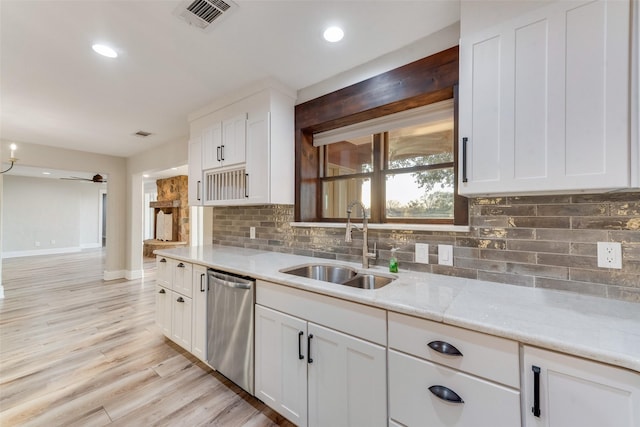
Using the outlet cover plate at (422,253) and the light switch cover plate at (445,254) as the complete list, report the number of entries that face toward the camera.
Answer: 2

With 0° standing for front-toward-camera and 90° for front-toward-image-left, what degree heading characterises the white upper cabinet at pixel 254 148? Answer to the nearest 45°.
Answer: approximately 45°

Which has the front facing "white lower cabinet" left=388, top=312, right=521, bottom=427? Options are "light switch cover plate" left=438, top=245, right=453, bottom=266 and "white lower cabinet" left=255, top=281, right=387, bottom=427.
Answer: the light switch cover plate

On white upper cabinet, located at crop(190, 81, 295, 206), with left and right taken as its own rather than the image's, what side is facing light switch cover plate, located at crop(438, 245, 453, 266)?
left

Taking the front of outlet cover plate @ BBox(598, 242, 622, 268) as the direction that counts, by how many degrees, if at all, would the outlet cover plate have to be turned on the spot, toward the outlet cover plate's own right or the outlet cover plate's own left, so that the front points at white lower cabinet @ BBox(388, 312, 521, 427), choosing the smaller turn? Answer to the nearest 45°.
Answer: approximately 45° to the outlet cover plate's own right
